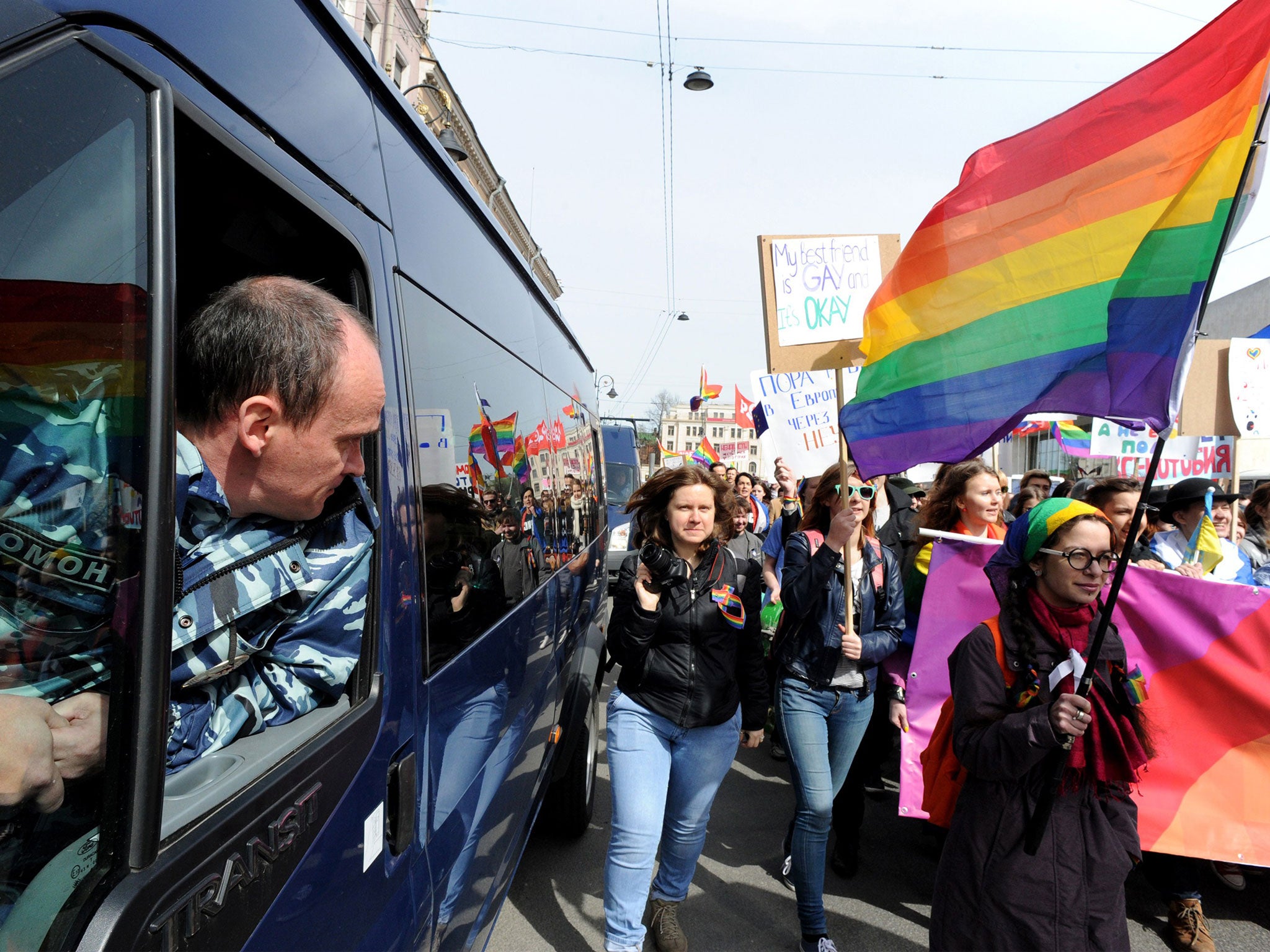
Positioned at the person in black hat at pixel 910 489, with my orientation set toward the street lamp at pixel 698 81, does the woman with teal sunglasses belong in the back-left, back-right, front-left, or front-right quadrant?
back-left

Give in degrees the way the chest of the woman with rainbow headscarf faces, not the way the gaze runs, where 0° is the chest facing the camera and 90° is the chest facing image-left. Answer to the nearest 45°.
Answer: approximately 315°

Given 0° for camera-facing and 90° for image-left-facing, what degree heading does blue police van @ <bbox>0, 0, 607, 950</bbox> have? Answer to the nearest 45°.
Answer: approximately 45°

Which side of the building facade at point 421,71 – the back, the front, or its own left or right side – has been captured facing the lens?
right

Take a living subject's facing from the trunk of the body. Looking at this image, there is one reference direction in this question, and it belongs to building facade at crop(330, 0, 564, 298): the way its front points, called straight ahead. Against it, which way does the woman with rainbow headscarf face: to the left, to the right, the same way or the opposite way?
to the right

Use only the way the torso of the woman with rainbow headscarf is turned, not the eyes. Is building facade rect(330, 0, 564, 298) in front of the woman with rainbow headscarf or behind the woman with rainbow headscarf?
behind

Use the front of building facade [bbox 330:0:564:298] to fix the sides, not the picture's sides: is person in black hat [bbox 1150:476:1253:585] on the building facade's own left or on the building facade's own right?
on the building facade's own right
